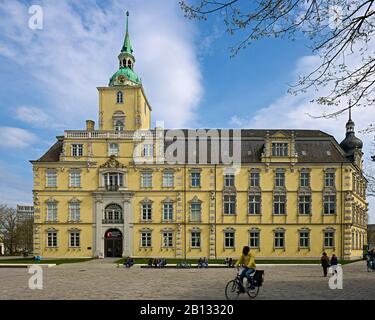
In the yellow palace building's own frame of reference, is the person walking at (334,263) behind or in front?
in front

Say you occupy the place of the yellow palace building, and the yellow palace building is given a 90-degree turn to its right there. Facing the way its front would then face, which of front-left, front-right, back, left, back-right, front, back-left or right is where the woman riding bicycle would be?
left

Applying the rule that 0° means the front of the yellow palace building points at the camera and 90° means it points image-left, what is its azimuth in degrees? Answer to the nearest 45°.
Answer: approximately 0°
